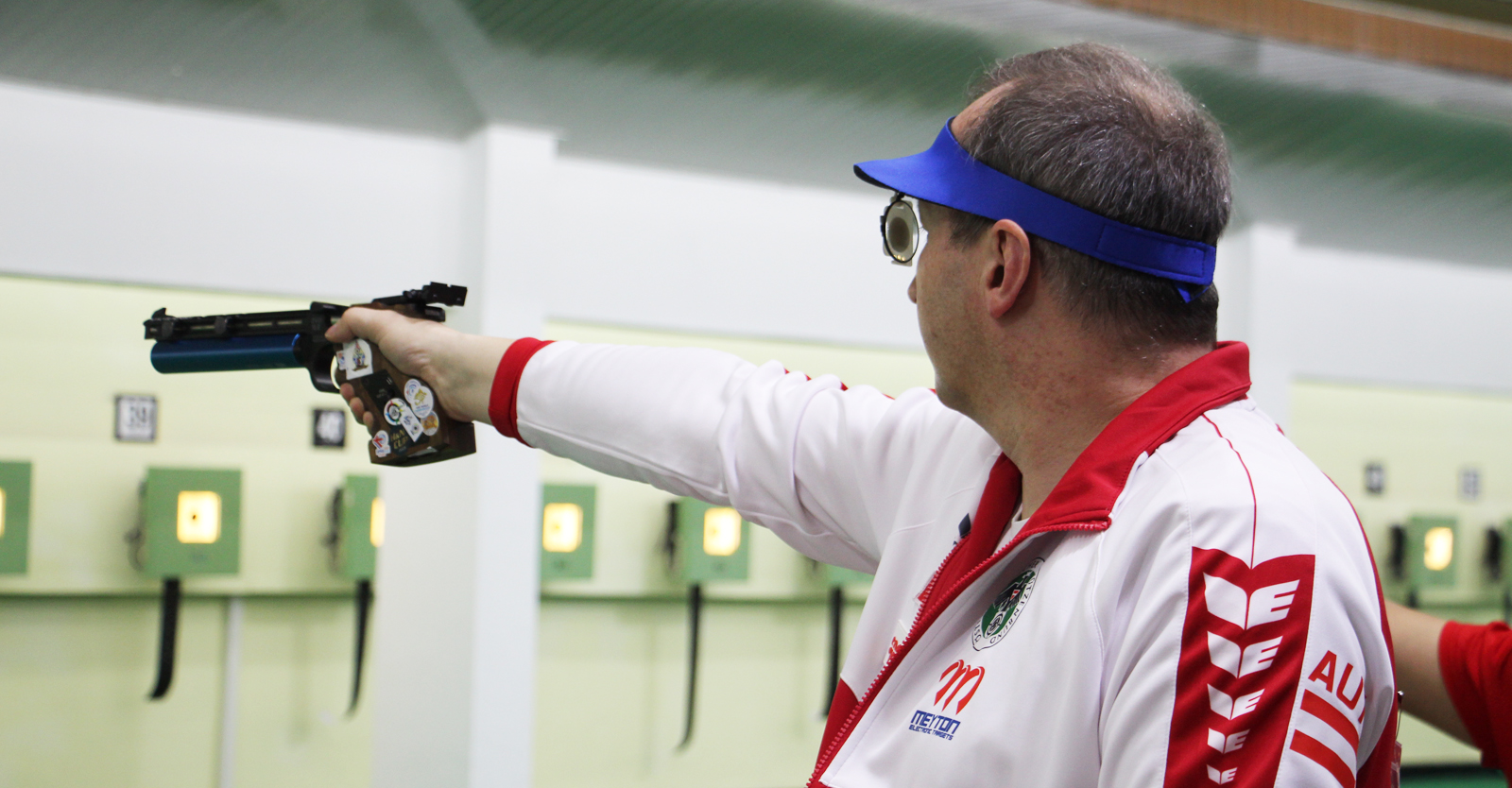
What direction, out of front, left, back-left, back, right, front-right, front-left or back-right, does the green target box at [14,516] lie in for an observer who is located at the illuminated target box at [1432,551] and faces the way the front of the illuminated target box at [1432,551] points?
right

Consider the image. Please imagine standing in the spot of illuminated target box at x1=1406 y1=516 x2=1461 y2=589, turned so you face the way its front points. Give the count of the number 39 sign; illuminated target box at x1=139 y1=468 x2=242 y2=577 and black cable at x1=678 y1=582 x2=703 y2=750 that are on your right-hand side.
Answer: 3

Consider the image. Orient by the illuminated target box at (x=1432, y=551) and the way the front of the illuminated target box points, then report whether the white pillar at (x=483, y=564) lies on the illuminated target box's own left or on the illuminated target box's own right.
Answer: on the illuminated target box's own right

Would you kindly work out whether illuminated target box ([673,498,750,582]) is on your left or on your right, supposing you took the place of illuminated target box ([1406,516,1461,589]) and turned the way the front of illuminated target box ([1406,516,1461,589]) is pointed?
on your right

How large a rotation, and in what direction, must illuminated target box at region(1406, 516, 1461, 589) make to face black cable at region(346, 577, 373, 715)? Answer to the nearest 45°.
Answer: approximately 90° to its right

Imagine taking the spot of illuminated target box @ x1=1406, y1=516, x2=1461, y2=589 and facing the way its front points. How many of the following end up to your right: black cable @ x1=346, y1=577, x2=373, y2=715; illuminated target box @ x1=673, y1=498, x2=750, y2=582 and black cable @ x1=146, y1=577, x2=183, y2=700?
3

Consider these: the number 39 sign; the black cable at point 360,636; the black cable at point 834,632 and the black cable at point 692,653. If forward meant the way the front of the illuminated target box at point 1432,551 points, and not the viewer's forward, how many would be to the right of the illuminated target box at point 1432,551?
4

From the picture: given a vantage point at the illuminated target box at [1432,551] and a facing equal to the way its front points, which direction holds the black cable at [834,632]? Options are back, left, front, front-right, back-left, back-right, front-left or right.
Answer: right

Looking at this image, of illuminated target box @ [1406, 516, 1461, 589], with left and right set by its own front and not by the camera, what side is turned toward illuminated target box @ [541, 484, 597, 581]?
right

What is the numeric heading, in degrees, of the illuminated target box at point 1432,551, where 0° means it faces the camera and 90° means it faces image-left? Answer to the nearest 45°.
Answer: approximately 315°

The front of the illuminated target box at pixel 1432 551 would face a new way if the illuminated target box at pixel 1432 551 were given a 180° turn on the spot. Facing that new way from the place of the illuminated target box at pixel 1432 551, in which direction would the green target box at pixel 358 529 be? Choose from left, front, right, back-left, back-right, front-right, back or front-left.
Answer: left

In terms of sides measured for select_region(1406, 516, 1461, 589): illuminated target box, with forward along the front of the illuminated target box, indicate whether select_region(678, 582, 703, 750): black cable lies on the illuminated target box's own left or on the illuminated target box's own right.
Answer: on the illuminated target box's own right
